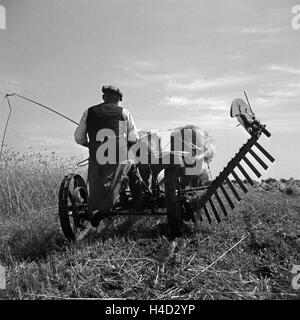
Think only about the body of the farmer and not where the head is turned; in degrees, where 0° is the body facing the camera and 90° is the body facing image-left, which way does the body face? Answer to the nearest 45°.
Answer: approximately 180°

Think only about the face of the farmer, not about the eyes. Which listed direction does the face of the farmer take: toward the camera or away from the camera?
away from the camera
